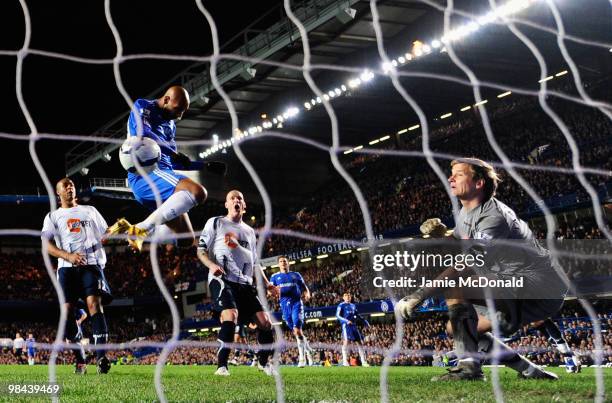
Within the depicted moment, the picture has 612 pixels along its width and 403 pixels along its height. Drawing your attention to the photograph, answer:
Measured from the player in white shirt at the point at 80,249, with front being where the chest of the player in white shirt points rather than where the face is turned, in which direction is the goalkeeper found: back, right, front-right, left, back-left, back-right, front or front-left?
front-left

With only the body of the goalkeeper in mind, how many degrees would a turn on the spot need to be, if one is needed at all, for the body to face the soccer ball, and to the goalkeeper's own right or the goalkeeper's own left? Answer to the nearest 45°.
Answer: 0° — they already face it

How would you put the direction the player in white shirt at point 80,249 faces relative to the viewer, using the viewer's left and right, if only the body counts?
facing the viewer

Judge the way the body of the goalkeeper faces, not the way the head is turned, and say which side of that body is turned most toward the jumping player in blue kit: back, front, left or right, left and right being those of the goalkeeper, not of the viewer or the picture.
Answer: front

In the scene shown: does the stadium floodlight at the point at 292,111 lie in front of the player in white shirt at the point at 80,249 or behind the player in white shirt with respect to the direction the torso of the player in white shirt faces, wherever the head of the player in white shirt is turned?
behind

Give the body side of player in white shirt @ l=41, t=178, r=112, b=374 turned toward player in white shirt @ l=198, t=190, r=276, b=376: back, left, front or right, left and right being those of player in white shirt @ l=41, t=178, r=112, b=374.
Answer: left

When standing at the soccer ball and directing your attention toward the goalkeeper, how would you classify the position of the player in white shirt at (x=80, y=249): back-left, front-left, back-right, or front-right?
back-left

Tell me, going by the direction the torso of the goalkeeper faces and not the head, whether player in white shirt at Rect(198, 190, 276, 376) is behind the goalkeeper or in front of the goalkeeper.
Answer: in front

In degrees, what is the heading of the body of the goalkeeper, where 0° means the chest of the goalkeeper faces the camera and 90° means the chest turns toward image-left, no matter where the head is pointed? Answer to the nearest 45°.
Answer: approximately 90°

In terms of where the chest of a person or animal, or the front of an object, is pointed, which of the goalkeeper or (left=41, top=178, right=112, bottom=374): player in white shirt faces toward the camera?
the player in white shirt

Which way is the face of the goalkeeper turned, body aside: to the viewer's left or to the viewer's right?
to the viewer's left

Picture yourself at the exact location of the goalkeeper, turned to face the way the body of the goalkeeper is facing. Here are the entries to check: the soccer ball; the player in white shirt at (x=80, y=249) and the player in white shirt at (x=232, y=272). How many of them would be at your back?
0

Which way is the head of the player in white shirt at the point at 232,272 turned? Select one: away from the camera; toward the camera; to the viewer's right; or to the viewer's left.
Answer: toward the camera

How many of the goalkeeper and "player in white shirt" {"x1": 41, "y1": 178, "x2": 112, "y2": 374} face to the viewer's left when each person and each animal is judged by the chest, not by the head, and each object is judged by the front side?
1
